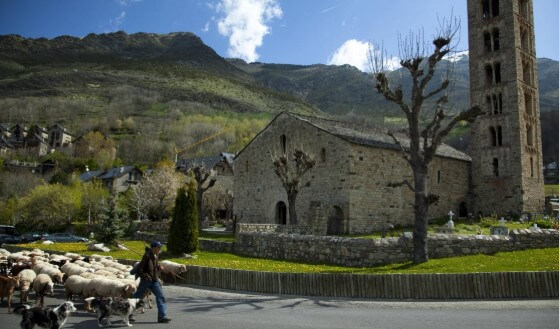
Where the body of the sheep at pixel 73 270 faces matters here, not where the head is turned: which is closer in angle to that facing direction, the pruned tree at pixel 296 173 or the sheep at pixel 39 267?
the pruned tree

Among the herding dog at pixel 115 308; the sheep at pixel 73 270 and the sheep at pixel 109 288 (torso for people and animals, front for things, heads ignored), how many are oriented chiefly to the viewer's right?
3

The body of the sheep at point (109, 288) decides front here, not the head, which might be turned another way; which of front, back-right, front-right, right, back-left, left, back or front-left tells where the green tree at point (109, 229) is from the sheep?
left

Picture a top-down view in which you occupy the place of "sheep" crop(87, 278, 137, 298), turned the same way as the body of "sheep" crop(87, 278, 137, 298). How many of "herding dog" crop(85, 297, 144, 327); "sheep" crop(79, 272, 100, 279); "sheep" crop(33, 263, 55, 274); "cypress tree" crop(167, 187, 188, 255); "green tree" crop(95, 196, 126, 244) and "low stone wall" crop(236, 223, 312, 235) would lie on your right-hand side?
1

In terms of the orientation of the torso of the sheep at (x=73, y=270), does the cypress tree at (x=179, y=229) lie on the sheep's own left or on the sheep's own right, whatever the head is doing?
on the sheep's own left

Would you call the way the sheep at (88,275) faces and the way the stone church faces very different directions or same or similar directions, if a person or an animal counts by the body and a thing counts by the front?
very different directions

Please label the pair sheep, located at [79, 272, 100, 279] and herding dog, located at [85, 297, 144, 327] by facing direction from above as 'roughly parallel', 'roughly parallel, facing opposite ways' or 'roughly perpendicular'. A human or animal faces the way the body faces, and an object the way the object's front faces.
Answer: roughly parallel

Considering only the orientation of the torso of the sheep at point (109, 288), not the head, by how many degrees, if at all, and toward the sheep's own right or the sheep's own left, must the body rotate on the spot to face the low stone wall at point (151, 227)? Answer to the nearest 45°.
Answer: approximately 90° to the sheep's own left

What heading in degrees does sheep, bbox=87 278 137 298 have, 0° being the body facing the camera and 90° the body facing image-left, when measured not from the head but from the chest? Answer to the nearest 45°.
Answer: approximately 270°

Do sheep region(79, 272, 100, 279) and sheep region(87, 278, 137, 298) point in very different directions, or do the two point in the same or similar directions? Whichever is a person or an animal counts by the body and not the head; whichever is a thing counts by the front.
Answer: same or similar directions

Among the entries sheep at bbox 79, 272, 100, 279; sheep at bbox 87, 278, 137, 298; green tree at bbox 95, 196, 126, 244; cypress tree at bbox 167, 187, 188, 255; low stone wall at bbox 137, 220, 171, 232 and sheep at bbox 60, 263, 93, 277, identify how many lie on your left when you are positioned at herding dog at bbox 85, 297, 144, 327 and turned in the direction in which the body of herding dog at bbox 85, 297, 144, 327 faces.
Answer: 6

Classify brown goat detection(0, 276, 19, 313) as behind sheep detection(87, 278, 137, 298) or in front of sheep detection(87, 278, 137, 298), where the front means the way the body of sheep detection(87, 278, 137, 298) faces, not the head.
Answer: behind

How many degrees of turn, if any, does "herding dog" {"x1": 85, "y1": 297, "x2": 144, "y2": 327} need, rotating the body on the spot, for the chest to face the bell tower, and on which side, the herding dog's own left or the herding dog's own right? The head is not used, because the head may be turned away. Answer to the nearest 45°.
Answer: approximately 45° to the herding dog's own left

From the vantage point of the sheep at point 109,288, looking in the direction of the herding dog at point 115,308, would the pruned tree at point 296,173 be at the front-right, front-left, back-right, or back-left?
back-left

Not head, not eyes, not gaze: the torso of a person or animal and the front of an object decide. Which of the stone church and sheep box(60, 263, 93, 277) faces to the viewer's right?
the sheep

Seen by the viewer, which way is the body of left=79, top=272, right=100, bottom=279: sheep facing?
to the viewer's right

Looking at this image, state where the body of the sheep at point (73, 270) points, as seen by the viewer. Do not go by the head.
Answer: to the viewer's right

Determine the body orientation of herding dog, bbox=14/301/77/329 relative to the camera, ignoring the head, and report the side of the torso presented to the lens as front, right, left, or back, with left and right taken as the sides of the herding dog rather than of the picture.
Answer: right
